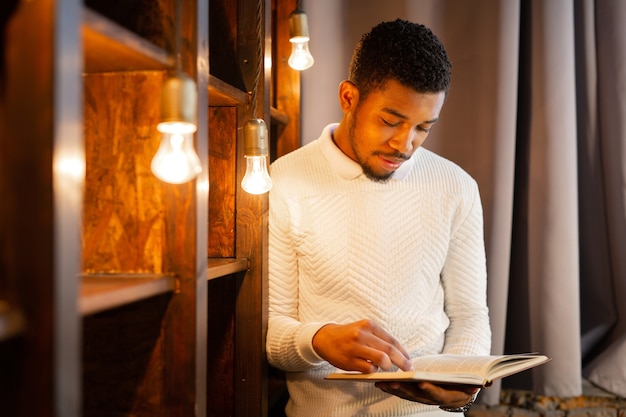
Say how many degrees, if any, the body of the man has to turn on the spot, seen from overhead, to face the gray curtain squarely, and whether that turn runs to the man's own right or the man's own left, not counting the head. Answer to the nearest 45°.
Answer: approximately 135° to the man's own left

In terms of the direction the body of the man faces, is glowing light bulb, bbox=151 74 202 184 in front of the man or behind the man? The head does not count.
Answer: in front

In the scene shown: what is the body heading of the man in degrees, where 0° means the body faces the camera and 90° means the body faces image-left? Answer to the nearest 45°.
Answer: approximately 0°

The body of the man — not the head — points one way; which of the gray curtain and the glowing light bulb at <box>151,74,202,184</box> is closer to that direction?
the glowing light bulb

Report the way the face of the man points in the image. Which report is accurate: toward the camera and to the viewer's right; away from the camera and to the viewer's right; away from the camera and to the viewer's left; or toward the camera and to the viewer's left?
toward the camera and to the viewer's right
